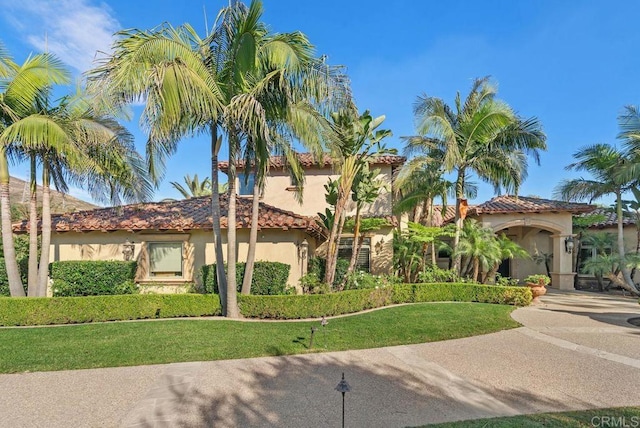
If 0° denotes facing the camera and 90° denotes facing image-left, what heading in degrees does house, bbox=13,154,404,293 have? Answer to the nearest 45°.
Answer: approximately 0°

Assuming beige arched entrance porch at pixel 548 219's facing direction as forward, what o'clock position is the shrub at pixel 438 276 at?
The shrub is roughly at 1 o'clock from the beige arched entrance porch.

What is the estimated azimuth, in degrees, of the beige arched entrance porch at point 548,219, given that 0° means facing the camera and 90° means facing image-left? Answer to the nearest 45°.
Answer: approximately 0°

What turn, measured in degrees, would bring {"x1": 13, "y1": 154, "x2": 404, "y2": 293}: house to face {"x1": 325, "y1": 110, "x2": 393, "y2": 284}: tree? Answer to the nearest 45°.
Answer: approximately 45° to its left

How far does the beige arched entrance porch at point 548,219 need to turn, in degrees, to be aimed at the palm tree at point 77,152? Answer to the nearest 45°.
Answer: approximately 45° to its right
